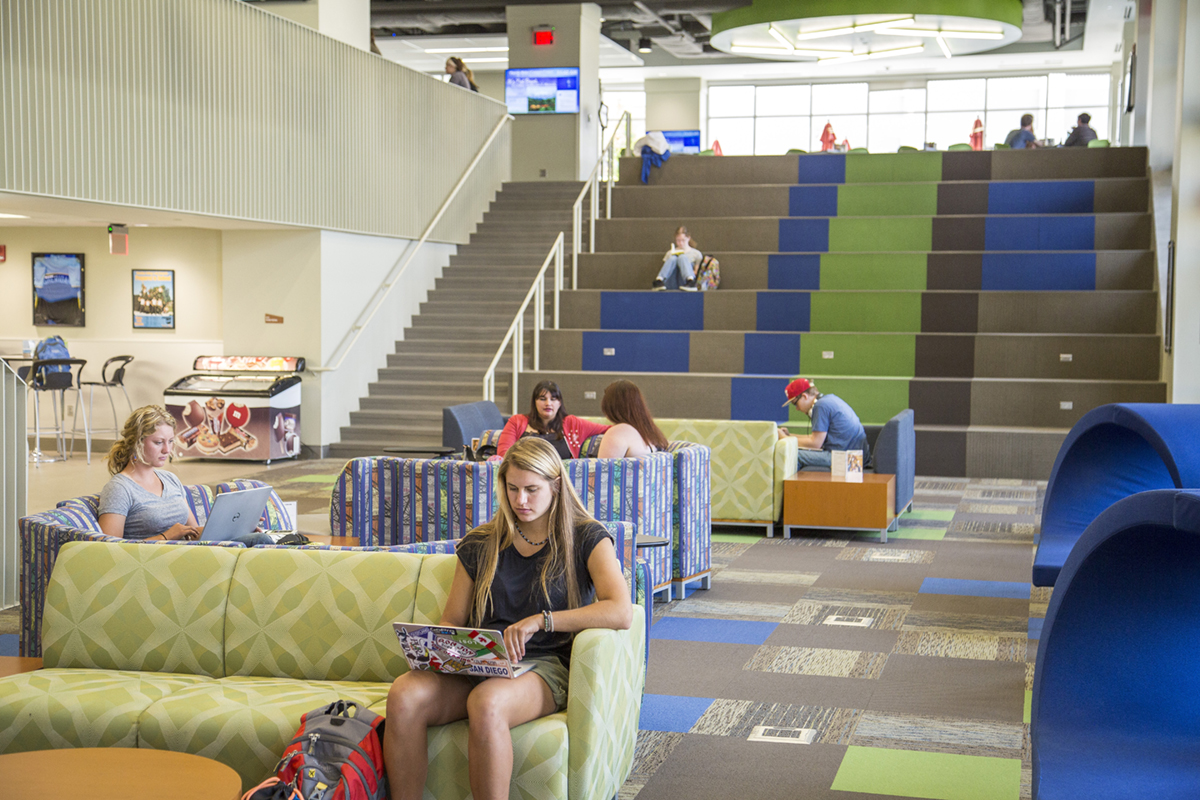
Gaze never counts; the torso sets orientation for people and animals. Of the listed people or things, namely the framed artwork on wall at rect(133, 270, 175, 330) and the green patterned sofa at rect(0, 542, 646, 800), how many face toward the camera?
2

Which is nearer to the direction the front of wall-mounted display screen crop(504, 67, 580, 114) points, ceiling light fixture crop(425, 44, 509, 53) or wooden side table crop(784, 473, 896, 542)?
the wooden side table

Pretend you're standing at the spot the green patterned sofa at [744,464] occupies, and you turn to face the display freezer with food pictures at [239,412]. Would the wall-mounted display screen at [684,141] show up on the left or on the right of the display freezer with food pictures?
right

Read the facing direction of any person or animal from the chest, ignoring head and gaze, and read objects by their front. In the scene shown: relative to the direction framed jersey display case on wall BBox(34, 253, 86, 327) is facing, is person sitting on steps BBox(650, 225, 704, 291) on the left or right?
on its left

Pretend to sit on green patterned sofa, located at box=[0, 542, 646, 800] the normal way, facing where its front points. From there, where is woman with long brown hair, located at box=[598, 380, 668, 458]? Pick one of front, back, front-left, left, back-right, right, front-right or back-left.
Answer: back-left

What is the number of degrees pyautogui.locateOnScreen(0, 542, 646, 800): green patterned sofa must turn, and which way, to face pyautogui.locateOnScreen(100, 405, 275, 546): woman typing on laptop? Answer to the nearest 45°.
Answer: approximately 180°

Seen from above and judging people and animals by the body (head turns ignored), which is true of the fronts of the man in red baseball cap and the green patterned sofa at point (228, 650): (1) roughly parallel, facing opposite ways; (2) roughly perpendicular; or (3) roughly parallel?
roughly perpendicular

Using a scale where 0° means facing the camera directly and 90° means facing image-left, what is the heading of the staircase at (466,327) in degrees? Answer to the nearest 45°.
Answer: approximately 0°
